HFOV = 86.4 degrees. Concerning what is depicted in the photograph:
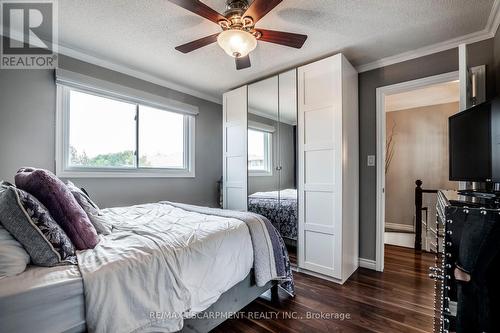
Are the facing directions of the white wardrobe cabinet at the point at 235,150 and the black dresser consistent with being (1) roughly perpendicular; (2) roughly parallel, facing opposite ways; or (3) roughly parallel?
roughly perpendicular

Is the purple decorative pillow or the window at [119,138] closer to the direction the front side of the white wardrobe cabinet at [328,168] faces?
the purple decorative pillow

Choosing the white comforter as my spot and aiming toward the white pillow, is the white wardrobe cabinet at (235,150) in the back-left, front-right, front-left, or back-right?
back-right

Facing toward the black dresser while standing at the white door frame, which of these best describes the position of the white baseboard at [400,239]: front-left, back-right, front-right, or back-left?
back-left

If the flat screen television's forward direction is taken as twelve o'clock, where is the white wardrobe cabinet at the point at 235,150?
The white wardrobe cabinet is roughly at 2 o'clock from the flat screen television.

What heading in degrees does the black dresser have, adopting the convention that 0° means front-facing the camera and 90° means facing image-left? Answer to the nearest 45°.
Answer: approximately 90°

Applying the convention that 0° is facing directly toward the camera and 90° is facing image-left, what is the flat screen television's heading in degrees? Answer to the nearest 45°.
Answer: approximately 45°

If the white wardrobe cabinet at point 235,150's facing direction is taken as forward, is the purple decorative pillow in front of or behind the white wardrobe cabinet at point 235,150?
in front

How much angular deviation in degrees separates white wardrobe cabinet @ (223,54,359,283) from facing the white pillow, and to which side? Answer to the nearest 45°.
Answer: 0° — it already faces it

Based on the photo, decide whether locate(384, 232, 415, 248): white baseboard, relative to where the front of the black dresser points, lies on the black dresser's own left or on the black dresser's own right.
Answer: on the black dresser's own right
